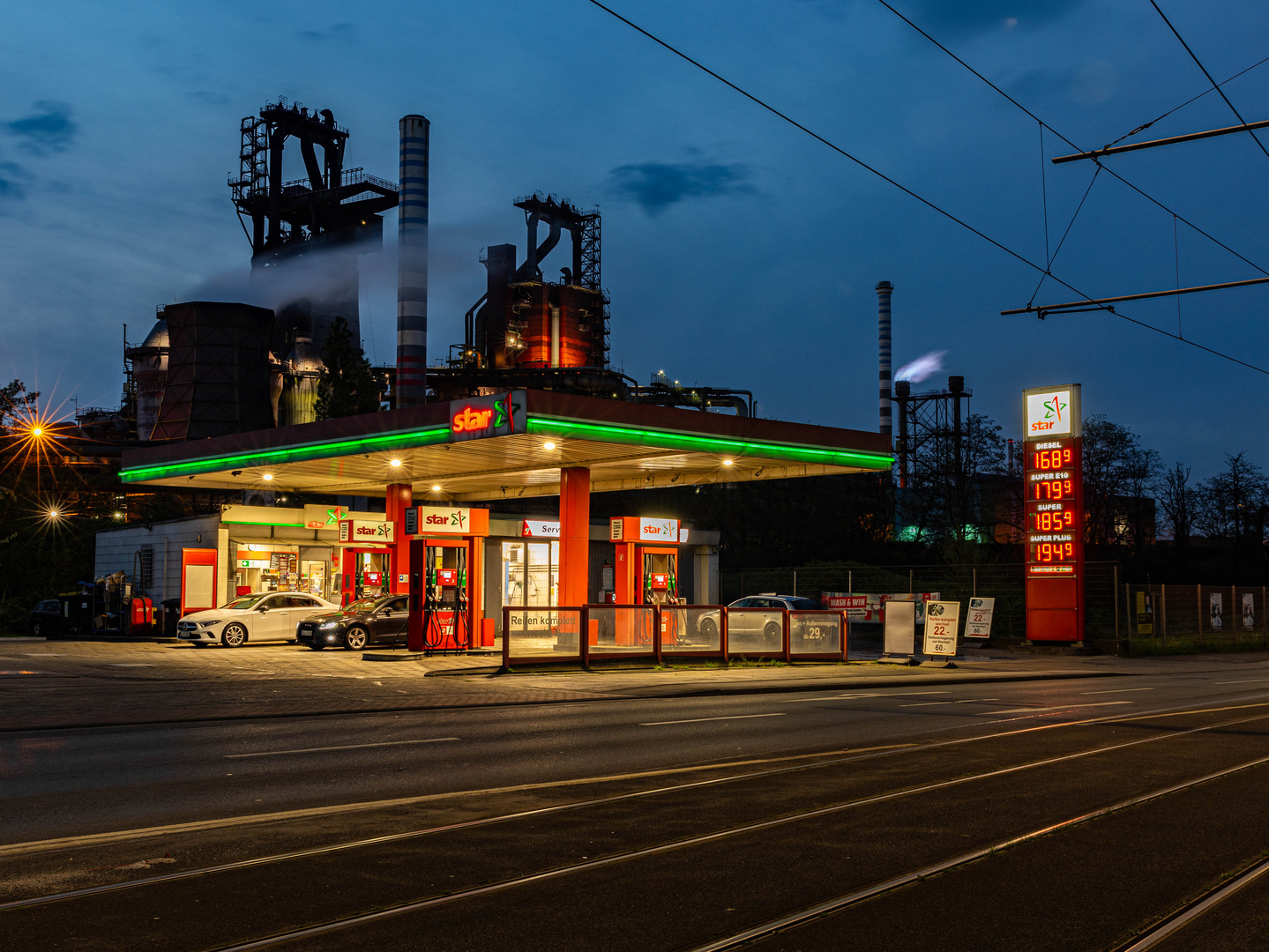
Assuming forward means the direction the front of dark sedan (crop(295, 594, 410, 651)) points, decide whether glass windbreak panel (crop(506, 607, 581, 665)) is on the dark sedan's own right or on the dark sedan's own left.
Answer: on the dark sedan's own left

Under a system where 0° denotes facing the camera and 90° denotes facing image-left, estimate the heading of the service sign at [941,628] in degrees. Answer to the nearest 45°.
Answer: approximately 0°

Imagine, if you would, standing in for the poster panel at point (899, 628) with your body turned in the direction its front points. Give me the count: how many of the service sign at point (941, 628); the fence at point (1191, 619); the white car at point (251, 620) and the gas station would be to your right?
2

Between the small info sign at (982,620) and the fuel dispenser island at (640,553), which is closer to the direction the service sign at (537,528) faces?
the fuel dispenser island

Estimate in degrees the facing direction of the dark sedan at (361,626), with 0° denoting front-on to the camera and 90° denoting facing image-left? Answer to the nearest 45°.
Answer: approximately 45°

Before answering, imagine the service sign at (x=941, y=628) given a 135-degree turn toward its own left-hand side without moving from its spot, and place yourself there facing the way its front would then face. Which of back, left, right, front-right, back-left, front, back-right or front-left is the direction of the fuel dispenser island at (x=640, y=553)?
back-left

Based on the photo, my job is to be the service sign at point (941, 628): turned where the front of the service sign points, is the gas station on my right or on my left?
on my right

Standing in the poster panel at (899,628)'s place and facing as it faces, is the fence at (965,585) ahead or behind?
behind

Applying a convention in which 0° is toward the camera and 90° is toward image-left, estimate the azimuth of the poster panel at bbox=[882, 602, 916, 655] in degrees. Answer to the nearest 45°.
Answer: approximately 0°

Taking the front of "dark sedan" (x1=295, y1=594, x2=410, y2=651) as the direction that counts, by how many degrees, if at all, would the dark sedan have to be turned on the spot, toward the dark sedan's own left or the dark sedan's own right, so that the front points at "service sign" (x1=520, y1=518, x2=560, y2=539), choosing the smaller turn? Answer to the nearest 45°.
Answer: approximately 180°
